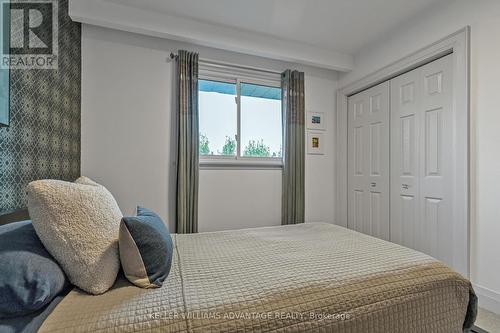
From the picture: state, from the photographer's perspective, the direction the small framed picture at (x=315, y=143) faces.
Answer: facing the viewer

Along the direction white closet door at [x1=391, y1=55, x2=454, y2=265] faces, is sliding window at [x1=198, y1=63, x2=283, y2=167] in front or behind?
in front

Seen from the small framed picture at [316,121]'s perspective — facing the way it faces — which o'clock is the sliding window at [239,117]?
The sliding window is roughly at 2 o'clock from the small framed picture.

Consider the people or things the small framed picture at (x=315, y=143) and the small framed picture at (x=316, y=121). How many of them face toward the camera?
2

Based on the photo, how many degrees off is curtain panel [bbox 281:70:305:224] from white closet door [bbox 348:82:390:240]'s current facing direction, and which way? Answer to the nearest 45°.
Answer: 0° — it already faces it

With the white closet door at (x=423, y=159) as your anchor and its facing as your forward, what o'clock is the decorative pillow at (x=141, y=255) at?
The decorative pillow is roughly at 11 o'clock from the white closet door.

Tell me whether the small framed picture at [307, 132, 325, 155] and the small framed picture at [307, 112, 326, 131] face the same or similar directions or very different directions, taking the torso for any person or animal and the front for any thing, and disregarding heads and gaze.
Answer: same or similar directions

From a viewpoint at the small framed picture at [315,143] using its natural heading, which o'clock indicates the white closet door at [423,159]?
The white closet door is roughly at 10 o'clock from the small framed picture.

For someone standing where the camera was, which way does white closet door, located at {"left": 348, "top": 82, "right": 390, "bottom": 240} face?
facing the viewer and to the left of the viewer

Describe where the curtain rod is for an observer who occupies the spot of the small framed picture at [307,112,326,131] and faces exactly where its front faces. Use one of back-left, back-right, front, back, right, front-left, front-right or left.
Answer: front-right
